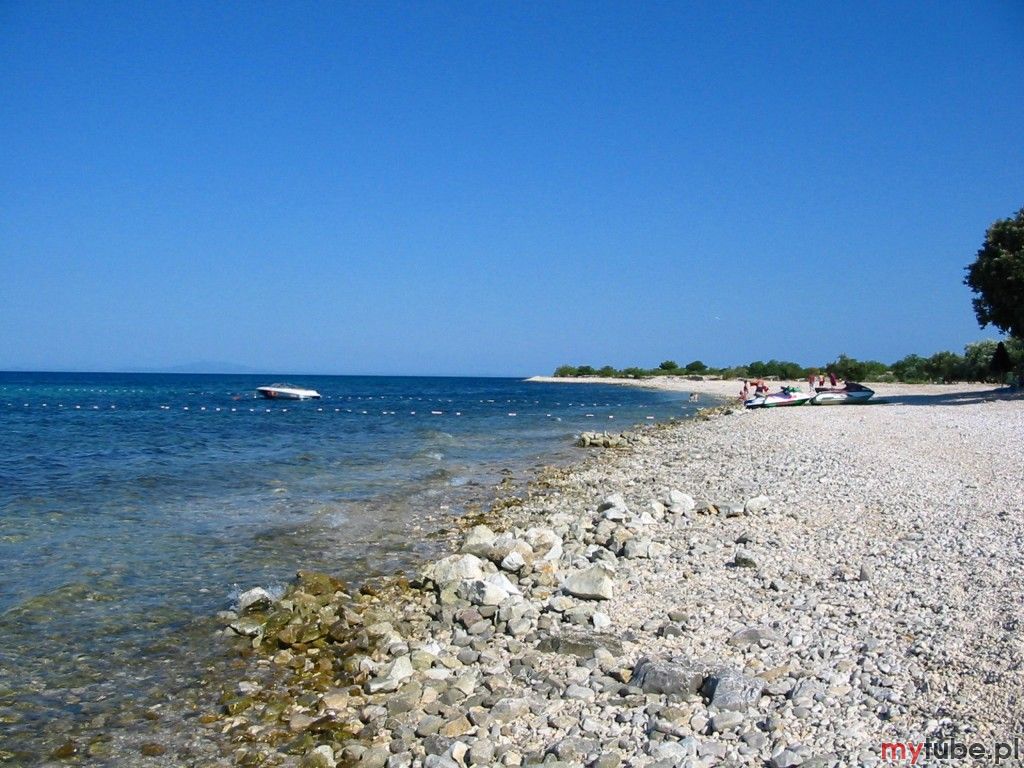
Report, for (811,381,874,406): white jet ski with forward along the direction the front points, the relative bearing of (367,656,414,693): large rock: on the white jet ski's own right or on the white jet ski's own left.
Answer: on the white jet ski's own right

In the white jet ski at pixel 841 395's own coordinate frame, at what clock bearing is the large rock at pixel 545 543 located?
The large rock is roughly at 3 o'clock from the white jet ski.

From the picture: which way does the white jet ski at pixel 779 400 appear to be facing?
to the viewer's right

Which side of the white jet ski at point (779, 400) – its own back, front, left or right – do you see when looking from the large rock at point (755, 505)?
right

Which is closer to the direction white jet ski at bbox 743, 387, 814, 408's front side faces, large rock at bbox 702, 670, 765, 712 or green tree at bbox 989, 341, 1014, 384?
the green tree

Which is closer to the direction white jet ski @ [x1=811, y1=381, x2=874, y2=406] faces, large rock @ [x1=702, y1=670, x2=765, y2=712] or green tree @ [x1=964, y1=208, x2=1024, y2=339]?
the green tree

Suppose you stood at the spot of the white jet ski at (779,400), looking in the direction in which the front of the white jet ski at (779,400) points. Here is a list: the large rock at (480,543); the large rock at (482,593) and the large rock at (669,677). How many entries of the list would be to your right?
3

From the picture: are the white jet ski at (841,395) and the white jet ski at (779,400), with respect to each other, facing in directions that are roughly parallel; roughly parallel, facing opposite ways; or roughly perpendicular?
roughly parallel

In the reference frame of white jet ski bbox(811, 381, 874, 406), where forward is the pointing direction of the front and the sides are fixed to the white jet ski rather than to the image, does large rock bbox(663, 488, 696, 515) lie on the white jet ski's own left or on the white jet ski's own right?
on the white jet ski's own right

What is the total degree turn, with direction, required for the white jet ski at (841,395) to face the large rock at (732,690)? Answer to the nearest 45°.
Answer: approximately 90° to its right
